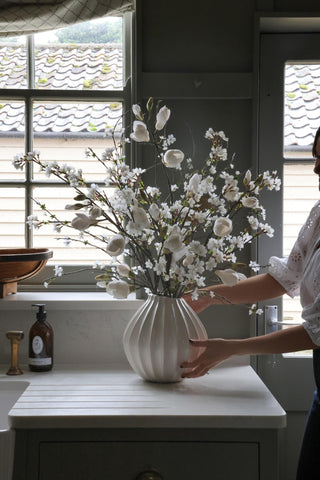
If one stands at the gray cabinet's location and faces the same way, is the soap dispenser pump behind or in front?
behind

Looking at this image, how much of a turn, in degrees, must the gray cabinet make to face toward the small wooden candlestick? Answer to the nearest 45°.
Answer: approximately 135° to its right

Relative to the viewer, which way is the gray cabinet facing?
toward the camera

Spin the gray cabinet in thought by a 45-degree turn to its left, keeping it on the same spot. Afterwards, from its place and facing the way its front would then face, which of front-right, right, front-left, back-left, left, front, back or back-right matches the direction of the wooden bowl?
back
